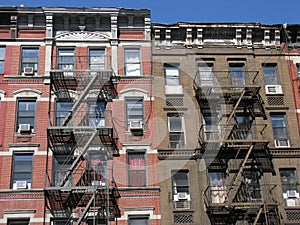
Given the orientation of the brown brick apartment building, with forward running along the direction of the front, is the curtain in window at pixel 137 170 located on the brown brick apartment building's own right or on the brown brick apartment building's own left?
on the brown brick apartment building's own right

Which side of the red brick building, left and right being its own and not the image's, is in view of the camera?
front

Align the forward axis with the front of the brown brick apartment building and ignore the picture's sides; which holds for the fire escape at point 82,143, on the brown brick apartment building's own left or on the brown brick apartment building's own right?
on the brown brick apartment building's own right

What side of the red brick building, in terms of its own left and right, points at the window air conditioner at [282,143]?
left

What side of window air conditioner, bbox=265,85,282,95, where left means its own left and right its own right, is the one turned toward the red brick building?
right

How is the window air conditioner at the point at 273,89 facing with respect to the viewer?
toward the camera

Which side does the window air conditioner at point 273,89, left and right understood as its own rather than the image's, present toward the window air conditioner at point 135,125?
right

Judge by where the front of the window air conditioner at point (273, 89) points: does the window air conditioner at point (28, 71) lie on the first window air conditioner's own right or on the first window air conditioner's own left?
on the first window air conditioner's own right

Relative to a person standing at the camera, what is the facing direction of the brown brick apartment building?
facing the viewer

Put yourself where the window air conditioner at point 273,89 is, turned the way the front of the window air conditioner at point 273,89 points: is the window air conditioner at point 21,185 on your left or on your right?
on your right

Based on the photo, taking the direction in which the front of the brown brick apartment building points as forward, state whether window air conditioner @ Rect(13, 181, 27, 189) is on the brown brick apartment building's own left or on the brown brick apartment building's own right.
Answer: on the brown brick apartment building's own right

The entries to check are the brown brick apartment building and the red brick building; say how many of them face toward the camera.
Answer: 2

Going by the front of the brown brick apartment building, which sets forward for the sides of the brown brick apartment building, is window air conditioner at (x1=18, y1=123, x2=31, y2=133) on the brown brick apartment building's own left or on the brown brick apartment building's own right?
on the brown brick apartment building's own right

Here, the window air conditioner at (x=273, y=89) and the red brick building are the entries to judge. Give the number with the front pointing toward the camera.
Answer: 2
